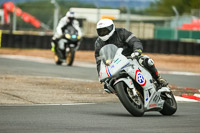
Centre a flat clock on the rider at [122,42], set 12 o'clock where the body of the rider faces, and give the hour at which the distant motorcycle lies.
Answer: The distant motorcycle is roughly at 4 o'clock from the rider.

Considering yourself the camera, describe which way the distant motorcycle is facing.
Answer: facing the viewer and to the right of the viewer

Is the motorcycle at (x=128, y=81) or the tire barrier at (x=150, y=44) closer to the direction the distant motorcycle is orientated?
the motorcycle

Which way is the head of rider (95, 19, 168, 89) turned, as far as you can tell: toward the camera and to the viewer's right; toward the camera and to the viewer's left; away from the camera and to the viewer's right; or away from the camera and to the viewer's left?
toward the camera and to the viewer's left

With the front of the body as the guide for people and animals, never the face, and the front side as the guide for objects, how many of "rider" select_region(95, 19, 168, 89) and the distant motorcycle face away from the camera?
0

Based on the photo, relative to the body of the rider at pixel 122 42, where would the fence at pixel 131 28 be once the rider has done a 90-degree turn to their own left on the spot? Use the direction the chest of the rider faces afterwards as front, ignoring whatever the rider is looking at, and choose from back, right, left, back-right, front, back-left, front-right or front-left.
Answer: back-left

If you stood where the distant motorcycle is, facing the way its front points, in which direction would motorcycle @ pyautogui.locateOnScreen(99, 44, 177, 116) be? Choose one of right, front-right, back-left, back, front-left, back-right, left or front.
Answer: front-right

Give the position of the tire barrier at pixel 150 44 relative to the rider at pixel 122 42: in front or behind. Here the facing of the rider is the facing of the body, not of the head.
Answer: behind
